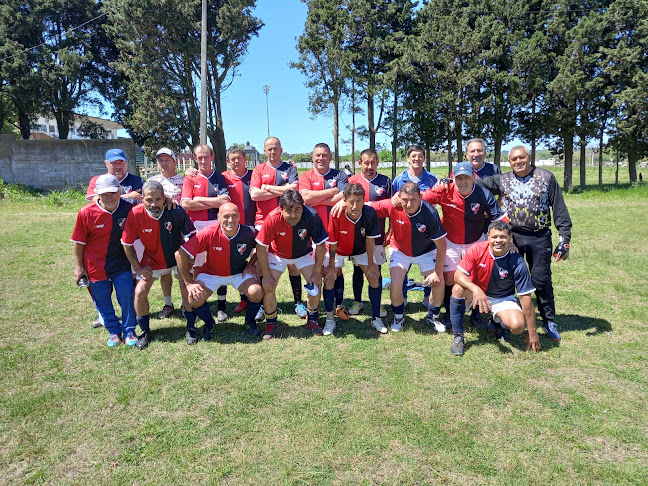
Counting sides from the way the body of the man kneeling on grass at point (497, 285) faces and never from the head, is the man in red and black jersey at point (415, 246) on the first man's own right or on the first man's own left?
on the first man's own right

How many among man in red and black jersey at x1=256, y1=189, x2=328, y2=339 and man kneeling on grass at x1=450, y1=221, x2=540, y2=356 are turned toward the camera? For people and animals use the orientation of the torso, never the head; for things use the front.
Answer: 2

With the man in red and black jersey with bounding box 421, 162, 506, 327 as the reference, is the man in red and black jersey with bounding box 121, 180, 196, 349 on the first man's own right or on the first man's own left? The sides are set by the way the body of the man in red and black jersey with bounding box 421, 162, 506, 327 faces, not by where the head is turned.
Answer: on the first man's own right

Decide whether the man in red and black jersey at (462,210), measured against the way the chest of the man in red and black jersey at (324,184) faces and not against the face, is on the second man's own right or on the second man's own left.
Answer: on the second man's own left

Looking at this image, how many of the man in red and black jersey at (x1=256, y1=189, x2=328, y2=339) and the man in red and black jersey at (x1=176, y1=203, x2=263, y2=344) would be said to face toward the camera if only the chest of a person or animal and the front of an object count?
2

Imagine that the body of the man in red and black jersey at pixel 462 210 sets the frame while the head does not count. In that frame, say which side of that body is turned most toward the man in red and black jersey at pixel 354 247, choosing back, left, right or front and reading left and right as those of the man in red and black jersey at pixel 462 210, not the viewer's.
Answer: right
